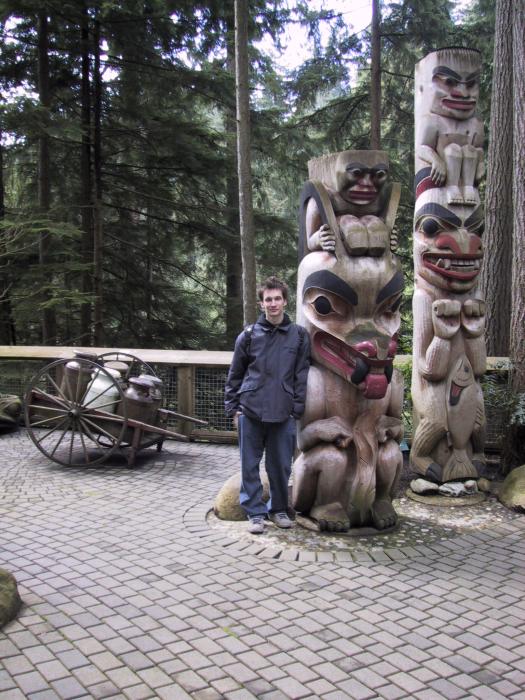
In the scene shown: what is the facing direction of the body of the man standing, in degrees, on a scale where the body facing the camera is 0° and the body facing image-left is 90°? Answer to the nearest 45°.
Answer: approximately 0°

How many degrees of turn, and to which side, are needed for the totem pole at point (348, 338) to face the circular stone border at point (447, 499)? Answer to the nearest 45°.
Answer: approximately 90° to its left

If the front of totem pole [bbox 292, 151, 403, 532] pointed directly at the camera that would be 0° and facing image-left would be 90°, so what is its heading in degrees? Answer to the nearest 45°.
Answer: approximately 315°

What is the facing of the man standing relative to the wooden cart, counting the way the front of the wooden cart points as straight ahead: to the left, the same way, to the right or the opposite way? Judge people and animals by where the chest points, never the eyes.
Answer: to the right

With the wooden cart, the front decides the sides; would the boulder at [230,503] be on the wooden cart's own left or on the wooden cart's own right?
on the wooden cart's own right

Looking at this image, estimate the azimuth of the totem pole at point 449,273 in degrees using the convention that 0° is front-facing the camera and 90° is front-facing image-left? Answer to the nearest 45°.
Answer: approximately 315°

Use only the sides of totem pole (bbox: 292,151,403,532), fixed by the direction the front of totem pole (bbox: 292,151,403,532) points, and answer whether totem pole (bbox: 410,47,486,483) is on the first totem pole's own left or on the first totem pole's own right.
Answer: on the first totem pole's own left

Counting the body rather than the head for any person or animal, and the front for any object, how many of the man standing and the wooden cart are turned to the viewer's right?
1

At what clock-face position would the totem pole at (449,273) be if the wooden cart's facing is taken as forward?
The totem pole is roughly at 1 o'clock from the wooden cart.

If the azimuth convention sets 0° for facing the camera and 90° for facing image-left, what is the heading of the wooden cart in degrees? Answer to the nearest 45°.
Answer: approximately 270°

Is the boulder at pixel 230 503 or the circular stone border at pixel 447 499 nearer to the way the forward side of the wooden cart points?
the circular stone border
